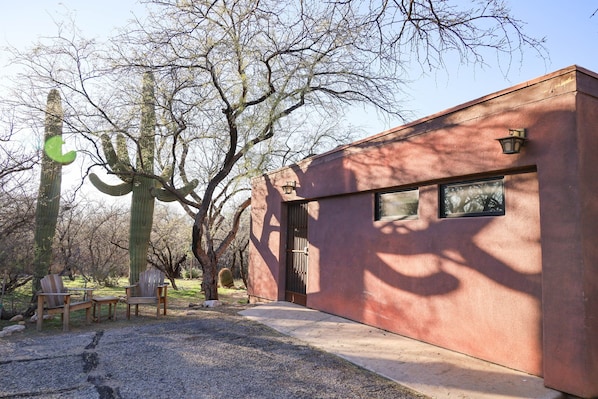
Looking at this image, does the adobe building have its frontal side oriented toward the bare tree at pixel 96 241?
no

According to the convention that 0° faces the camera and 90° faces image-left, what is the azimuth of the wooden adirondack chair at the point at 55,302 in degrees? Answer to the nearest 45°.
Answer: approximately 315°

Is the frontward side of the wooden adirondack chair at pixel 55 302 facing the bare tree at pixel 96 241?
no

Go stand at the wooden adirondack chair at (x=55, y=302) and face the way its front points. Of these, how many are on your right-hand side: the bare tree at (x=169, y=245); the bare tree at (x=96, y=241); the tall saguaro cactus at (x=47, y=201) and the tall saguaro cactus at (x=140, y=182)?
0

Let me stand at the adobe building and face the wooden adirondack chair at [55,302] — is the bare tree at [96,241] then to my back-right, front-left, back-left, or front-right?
front-right

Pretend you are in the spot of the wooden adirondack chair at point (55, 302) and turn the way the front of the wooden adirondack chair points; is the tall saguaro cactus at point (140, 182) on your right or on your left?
on your left

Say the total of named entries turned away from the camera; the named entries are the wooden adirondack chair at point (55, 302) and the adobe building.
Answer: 0

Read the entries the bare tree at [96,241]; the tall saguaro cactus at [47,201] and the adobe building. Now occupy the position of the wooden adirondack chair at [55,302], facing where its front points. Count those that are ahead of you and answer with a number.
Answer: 1

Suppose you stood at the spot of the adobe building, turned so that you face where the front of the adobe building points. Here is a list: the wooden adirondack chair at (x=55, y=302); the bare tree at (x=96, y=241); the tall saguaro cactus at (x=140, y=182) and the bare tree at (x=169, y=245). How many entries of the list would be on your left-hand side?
0

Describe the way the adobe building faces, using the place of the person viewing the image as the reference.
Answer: facing the viewer and to the left of the viewer

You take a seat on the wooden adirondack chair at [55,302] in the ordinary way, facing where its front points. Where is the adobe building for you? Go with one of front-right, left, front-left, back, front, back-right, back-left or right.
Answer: front
